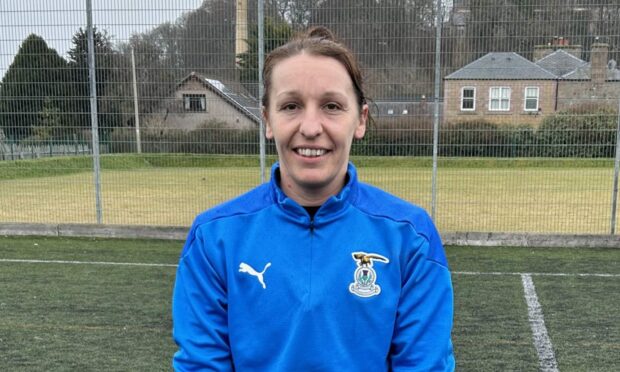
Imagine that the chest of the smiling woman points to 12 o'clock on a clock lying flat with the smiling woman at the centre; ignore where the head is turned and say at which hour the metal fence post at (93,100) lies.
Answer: The metal fence post is roughly at 5 o'clock from the smiling woman.

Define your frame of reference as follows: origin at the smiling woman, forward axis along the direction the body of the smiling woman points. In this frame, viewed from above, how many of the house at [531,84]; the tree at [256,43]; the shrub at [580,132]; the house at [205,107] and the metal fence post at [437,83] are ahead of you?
0

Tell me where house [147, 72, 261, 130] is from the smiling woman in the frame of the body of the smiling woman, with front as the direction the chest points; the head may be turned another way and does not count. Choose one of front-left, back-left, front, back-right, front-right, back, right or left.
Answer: back

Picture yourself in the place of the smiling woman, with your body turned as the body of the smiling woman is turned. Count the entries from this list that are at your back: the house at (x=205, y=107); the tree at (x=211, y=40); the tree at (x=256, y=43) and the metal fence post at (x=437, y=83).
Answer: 4

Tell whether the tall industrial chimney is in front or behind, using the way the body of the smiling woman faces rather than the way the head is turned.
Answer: behind

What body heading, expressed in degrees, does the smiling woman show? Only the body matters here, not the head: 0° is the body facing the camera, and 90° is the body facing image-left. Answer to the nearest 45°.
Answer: approximately 0°

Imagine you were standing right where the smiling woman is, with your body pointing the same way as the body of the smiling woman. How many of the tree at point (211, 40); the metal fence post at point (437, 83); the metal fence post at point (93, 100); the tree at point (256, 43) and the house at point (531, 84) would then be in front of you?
0

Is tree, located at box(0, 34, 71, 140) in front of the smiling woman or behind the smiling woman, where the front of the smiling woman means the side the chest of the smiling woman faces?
behind

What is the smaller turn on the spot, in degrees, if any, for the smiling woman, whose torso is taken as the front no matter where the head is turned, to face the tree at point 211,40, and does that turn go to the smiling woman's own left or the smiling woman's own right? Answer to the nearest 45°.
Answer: approximately 180°

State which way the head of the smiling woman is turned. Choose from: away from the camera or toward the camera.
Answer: toward the camera

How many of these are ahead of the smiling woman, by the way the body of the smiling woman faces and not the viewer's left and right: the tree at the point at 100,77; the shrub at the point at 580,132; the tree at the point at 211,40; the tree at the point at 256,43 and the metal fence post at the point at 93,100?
0

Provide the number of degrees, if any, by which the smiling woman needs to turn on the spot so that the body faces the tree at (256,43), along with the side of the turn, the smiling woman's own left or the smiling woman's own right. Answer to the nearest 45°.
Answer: approximately 180°

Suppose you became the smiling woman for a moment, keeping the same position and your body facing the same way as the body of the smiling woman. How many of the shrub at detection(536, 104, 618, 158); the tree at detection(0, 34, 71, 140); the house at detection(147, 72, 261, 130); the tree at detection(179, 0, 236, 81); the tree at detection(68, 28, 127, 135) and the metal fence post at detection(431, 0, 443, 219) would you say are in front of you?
0

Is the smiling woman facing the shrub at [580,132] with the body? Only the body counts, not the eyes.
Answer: no

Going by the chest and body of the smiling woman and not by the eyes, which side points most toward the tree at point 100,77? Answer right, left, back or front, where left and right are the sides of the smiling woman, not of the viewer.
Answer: back

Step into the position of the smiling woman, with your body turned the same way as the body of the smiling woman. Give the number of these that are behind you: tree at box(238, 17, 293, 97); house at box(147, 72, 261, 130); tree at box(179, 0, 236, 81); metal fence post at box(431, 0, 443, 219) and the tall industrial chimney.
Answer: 5

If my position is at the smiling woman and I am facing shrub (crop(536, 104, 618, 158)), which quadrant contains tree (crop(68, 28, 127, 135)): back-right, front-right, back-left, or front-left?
front-left
